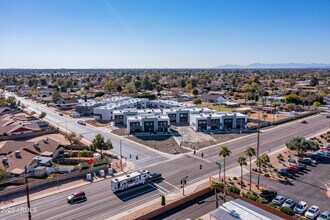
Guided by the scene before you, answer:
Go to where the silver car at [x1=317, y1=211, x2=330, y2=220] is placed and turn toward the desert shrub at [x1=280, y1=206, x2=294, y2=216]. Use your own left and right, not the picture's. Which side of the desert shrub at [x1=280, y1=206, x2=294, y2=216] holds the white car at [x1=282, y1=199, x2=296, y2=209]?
right

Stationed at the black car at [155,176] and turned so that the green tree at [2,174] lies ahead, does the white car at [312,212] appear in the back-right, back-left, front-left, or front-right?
back-left

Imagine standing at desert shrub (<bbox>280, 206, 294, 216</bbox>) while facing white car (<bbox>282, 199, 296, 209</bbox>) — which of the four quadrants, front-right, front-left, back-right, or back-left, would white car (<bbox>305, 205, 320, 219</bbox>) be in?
front-right

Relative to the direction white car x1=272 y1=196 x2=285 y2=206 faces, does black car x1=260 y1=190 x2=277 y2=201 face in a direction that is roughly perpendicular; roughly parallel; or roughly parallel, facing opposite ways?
roughly parallel

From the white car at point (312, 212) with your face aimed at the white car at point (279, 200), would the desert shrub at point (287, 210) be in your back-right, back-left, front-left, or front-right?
front-left
